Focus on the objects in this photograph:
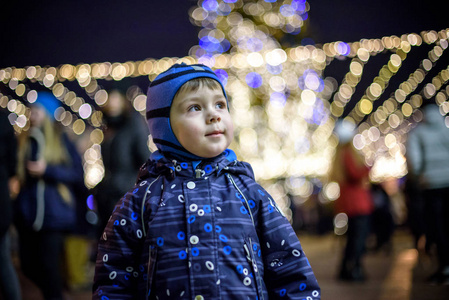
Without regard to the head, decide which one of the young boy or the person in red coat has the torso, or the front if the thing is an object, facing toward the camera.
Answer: the young boy

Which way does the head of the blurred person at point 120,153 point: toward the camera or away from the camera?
toward the camera

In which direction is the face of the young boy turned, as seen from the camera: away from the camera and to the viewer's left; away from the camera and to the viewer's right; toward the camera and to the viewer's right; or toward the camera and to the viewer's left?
toward the camera and to the viewer's right

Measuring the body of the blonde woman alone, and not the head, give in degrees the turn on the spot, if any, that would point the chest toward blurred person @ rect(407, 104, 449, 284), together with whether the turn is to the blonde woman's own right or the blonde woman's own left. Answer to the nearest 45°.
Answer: approximately 135° to the blonde woman's own left

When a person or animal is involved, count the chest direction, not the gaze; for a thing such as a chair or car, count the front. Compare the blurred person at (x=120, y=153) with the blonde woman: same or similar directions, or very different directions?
same or similar directions

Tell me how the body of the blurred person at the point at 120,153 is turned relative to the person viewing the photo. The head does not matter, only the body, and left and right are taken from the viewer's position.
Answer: facing the viewer and to the left of the viewer

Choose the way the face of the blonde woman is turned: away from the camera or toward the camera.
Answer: toward the camera

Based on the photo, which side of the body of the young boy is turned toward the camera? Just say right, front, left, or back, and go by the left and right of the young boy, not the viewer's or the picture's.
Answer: front
